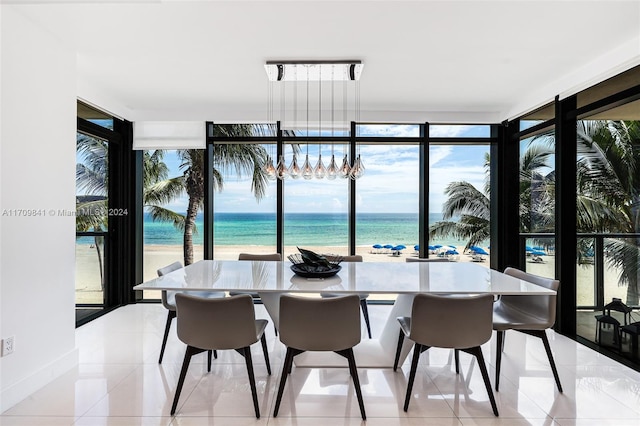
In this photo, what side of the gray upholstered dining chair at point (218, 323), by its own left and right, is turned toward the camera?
back

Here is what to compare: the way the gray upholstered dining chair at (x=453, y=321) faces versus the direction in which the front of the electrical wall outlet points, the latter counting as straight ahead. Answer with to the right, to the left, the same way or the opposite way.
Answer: to the left

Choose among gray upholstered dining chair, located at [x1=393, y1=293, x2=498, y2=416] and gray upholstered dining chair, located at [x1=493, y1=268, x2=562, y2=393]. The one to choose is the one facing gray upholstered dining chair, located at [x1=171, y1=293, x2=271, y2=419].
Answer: gray upholstered dining chair, located at [x1=493, y1=268, x2=562, y2=393]

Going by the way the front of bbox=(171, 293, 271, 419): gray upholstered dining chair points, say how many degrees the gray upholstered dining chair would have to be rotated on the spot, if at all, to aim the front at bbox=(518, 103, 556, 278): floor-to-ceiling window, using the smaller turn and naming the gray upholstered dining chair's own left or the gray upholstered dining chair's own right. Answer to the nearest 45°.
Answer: approximately 90° to the gray upholstered dining chair's own right

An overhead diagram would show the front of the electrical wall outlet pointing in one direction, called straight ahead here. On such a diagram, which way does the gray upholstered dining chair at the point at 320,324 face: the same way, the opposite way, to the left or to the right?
to the left

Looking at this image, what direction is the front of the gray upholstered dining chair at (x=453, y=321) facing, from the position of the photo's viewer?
facing away from the viewer

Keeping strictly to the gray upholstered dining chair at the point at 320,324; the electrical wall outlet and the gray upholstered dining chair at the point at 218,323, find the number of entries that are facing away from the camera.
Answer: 2

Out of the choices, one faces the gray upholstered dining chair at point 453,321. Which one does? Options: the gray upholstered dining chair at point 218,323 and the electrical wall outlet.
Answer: the electrical wall outlet

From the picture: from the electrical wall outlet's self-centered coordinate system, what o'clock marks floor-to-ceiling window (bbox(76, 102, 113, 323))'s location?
The floor-to-ceiling window is roughly at 8 o'clock from the electrical wall outlet.

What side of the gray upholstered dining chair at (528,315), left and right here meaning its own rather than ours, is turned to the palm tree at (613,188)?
back

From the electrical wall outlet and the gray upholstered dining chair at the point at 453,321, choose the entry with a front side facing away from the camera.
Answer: the gray upholstered dining chair

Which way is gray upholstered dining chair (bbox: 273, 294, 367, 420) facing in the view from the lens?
facing away from the viewer

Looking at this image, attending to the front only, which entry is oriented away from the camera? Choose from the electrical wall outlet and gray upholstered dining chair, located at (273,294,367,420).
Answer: the gray upholstered dining chair
